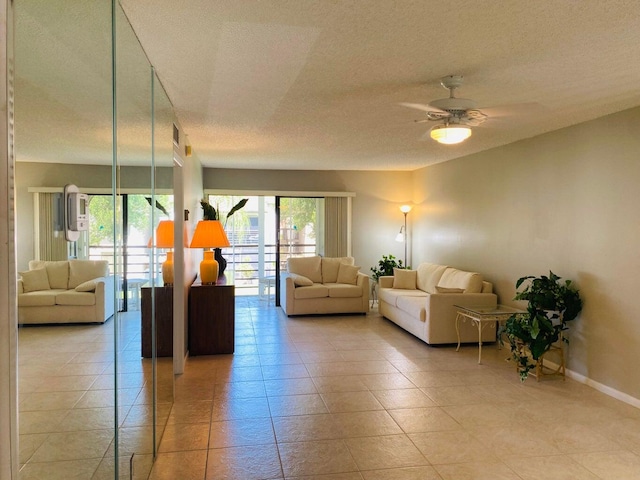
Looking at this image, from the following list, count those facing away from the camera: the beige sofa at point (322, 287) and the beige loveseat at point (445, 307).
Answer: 0

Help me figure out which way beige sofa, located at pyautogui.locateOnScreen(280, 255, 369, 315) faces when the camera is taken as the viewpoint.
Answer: facing the viewer

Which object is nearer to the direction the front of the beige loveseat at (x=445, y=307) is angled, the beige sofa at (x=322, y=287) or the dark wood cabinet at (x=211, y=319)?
the dark wood cabinet

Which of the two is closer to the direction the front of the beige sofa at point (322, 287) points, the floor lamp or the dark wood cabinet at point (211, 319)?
the dark wood cabinet

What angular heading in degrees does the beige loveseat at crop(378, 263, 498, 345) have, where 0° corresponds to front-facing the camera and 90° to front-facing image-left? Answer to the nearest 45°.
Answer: approximately 45°

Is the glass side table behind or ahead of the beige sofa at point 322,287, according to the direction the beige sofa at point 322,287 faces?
ahead

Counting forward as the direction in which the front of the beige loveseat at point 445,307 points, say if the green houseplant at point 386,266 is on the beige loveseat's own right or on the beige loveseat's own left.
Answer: on the beige loveseat's own right

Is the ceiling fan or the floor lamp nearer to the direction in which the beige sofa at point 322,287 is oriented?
the ceiling fan

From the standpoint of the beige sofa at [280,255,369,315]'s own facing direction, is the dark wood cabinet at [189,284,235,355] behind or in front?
in front

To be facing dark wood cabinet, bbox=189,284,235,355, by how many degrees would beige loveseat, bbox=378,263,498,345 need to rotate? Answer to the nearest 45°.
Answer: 0° — it already faces it
